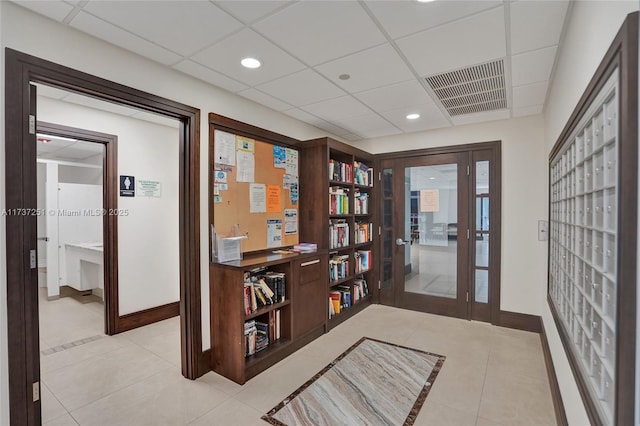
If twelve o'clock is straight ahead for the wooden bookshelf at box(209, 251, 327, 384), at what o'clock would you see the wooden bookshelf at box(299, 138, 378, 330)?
the wooden bookshelf at box(299, 138, 378, 330) is roughly at 9 o'clock from the wooden bookshelf at box(209, 251, 327, 384).

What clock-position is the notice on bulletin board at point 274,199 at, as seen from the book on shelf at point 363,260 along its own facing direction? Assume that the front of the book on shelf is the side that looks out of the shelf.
The notice on bulletin board is roughly at 3 o'clock from the book on shelf.

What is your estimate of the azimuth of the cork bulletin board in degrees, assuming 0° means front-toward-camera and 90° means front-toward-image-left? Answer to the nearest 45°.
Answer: approximately 315°

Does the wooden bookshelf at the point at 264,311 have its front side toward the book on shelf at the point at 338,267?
no

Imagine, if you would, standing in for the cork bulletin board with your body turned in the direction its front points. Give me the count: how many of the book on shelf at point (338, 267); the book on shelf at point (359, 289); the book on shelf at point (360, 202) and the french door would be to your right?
0

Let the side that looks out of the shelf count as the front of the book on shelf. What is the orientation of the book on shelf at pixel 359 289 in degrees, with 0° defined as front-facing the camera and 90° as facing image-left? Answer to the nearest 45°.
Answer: approximately 315°

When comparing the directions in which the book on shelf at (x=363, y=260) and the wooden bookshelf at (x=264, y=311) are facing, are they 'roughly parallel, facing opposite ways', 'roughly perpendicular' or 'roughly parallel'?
roughly parallel

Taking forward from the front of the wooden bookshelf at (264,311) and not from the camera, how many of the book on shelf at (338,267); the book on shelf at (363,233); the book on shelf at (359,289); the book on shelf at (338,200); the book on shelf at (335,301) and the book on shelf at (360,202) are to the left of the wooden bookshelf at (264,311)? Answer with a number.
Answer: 6

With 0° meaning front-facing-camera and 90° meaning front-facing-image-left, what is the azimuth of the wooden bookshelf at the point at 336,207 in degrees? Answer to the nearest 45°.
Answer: approximately 315°

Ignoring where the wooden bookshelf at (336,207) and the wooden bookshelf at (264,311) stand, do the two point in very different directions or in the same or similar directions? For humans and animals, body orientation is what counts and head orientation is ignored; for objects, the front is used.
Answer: same or similar directions

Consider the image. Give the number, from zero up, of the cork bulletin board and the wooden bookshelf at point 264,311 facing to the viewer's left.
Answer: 0

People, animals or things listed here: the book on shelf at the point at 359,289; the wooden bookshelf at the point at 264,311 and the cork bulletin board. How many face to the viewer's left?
0

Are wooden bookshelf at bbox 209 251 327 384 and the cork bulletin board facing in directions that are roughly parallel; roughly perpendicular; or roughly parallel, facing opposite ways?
roughly parallel

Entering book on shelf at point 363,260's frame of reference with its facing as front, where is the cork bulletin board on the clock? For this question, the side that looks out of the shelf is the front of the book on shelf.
The cork bulletin board is roughly at 3 o'clock from the book on shelf.

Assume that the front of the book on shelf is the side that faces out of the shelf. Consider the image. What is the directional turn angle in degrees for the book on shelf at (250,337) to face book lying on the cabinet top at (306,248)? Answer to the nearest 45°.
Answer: approximately 90° to its left

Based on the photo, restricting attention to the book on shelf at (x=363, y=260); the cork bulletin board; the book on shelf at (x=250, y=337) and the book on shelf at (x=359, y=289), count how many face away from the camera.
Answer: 0

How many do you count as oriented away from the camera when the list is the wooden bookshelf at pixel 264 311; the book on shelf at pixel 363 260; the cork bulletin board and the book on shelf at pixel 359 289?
0
